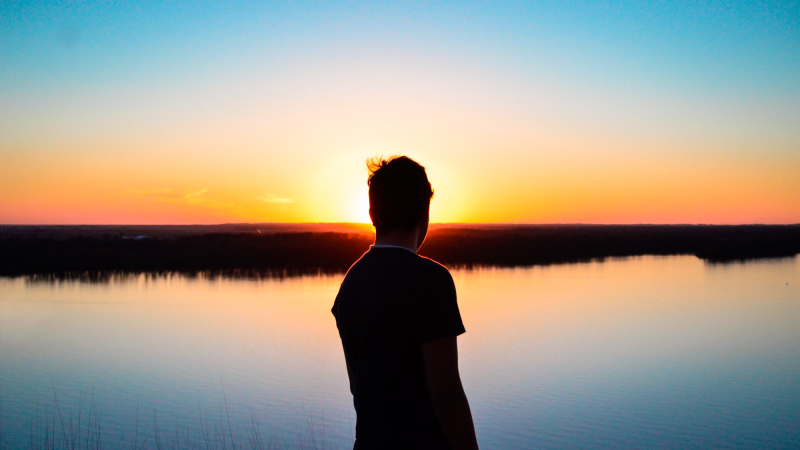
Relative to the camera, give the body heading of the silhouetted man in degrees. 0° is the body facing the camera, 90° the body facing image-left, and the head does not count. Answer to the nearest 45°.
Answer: approximately 225°
